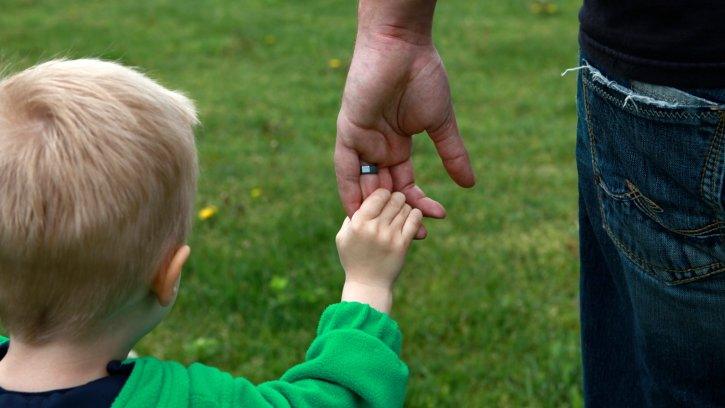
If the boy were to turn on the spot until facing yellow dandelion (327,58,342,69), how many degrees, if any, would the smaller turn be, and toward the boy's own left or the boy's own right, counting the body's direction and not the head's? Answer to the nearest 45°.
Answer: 0° — they already face it

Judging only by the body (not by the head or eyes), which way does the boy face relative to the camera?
away from the camera

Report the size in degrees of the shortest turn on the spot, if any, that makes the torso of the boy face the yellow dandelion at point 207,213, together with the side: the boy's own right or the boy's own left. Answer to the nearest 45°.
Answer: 0° — they already face it

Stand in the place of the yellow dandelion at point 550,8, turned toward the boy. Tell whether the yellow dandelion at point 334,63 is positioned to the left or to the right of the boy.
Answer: right

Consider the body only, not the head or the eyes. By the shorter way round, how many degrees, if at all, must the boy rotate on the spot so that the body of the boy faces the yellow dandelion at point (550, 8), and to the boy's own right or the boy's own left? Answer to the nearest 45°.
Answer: approximately 45° to the boy's own right
